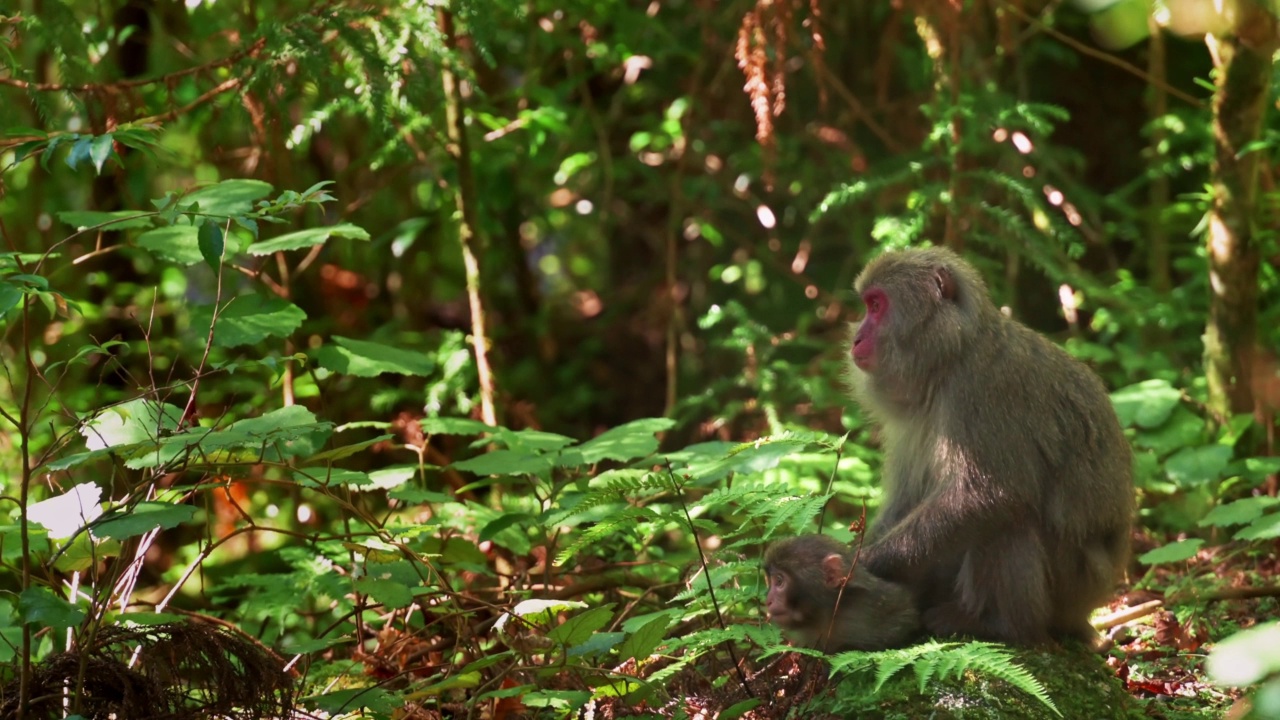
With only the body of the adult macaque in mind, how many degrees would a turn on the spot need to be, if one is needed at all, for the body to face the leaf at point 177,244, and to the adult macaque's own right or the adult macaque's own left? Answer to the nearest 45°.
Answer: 0° — it already faces it

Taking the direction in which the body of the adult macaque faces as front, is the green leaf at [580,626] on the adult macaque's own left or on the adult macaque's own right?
on the adult macaque's own left

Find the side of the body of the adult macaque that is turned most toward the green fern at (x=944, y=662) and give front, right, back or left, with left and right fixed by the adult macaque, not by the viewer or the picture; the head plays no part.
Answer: left

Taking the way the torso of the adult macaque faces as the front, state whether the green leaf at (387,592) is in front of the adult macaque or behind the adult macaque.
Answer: in front

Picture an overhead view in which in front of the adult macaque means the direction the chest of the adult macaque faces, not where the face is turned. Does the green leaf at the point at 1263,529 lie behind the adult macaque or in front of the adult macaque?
behind

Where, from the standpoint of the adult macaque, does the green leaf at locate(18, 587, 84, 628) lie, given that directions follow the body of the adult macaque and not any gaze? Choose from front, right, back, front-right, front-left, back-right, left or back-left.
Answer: front-left

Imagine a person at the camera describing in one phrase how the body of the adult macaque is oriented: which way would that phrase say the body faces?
to the viewer's left

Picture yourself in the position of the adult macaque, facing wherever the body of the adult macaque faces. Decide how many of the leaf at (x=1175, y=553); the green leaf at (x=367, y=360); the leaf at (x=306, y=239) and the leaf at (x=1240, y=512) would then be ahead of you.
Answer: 2

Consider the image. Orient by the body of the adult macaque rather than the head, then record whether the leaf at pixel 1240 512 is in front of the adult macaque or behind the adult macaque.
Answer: behind
